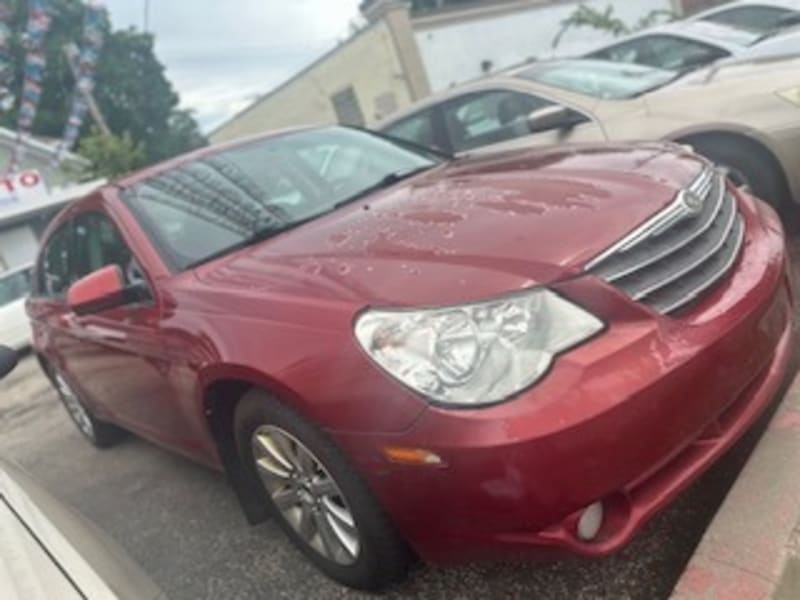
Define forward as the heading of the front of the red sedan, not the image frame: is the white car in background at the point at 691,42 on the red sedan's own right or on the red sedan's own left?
on the red sedan's own left

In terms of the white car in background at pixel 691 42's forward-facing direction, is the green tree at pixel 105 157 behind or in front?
behind

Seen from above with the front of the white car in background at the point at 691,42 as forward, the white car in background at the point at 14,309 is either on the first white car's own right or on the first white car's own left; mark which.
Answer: on the first white car's own right

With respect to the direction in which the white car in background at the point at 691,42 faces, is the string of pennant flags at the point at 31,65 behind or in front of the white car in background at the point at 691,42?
behind

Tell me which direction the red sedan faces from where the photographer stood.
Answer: facing the viewer and to the right of the viewer

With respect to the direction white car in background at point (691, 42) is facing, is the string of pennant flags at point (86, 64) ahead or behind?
behind

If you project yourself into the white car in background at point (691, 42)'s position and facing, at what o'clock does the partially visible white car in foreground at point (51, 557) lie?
The partially visible white car in foreground is roughly at 2 o'clock from the white car in background.

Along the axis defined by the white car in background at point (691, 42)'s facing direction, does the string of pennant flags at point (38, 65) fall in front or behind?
behind

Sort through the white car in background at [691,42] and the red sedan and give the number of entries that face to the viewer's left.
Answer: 0

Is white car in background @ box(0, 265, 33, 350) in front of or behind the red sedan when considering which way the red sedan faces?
behind
